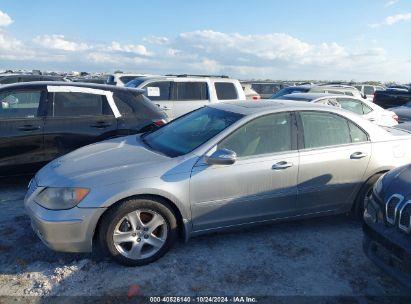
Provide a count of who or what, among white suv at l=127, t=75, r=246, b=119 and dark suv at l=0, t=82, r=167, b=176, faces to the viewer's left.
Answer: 2

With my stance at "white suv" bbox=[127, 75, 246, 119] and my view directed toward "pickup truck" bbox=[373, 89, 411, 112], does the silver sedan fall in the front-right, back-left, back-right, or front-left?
back-right

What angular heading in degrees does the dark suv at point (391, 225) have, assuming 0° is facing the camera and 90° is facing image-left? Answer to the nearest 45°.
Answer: approximately 45°

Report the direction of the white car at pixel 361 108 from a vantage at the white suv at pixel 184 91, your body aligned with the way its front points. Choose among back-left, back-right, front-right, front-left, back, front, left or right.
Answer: back

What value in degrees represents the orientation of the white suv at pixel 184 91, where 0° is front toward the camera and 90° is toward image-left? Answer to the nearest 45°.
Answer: approximately 90°

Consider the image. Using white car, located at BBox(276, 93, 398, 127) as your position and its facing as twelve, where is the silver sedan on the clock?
The silver sedan is roughly at 11 o'clock from the white car.

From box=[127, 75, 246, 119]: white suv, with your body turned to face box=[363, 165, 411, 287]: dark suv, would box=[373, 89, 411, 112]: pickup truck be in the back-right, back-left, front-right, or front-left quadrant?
back-left

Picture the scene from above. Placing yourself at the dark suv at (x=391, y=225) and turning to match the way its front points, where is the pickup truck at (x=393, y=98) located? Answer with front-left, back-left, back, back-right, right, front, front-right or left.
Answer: back-right

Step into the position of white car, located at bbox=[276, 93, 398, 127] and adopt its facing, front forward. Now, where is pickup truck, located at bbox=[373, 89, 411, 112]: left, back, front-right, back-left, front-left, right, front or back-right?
back-right

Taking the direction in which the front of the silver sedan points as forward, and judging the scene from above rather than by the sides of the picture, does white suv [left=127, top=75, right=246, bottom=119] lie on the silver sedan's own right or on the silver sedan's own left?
on the silver sedan's own right

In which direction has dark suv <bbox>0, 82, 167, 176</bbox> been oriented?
to the viewer's left
